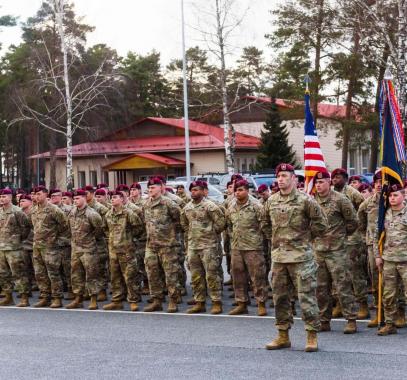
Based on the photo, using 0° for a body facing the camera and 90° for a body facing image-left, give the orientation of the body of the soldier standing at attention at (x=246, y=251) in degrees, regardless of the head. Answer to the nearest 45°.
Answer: approximately 45°

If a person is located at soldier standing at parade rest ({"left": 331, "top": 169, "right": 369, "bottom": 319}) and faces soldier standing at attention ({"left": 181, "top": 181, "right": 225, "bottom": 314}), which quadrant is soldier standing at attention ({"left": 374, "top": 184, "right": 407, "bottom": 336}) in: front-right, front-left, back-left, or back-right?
back-left

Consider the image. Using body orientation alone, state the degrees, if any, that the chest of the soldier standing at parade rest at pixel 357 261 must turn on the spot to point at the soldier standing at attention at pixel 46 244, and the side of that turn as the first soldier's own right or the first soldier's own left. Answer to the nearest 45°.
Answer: approximately 45° to the first soldier's own right

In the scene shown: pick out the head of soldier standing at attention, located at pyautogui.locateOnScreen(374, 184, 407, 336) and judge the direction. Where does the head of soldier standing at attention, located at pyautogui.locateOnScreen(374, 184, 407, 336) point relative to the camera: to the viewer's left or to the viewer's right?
to the viewer's left

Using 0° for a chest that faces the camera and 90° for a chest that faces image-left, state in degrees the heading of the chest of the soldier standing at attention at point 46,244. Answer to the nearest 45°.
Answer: approximately 45°
